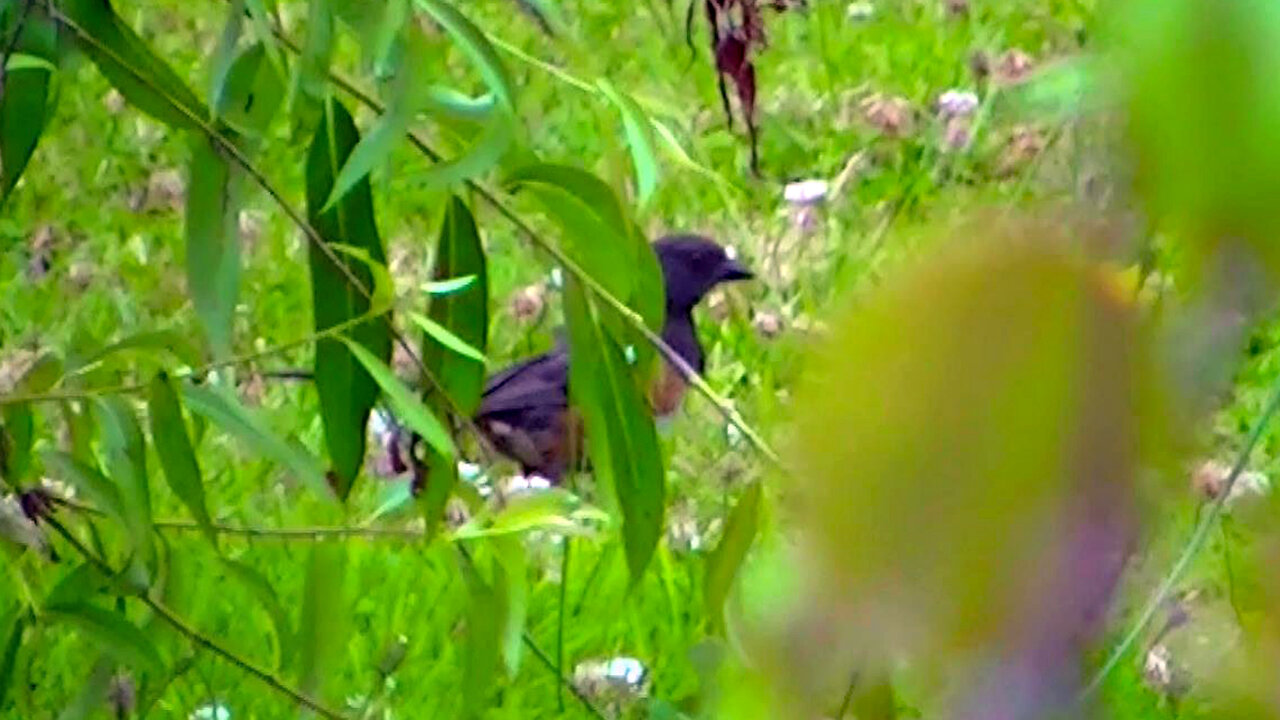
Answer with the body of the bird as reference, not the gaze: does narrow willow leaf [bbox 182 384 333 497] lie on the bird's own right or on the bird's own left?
on the bird's own right

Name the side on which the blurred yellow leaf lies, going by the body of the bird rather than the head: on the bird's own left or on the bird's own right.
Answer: on the bird's own right

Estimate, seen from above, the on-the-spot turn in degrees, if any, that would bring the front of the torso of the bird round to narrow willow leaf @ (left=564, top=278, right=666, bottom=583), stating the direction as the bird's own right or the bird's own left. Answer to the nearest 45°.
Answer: approximately 90° to the bird's own right

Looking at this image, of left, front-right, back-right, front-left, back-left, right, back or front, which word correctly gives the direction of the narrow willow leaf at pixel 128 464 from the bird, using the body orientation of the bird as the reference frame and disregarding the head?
right

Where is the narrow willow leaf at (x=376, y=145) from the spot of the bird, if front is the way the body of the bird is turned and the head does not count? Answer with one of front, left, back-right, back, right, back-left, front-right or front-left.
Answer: right

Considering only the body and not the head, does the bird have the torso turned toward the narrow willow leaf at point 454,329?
no

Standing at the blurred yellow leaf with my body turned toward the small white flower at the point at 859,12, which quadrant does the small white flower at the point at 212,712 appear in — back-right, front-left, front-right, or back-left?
front-left

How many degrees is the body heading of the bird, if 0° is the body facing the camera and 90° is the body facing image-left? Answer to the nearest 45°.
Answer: approximately 270°

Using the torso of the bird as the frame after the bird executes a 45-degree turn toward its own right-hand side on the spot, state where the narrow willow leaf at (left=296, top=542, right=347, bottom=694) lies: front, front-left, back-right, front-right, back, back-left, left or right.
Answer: front-right

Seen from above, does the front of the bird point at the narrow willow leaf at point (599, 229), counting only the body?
no
